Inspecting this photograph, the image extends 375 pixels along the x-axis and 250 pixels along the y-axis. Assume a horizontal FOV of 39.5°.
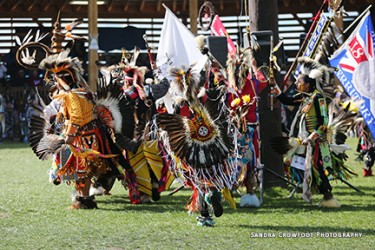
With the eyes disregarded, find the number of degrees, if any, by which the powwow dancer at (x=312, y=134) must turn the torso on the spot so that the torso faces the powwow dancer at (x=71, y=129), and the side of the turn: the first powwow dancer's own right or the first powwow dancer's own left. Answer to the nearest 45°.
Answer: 0° — they already face them

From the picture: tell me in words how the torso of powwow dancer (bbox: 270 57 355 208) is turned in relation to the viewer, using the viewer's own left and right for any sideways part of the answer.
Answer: facing to the left of the viewer

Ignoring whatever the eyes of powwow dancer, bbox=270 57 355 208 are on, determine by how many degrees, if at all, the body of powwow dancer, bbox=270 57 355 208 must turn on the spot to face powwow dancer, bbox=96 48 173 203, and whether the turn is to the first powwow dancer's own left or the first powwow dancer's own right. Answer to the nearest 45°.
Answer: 0° — they already face them

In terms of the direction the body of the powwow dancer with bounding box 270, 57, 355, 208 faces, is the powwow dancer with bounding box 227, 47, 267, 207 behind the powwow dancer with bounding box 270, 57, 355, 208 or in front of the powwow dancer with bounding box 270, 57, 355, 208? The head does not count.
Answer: in front

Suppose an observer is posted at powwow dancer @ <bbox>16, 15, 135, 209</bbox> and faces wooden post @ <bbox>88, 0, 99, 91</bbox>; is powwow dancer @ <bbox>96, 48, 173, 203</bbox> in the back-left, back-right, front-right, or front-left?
front-right

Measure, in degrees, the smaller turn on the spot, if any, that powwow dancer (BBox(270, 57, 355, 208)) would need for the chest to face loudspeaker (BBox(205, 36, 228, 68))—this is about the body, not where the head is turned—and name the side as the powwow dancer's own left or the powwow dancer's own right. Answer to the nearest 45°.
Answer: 0° — they already face it

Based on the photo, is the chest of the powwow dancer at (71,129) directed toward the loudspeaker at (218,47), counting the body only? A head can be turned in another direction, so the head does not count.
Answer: no
